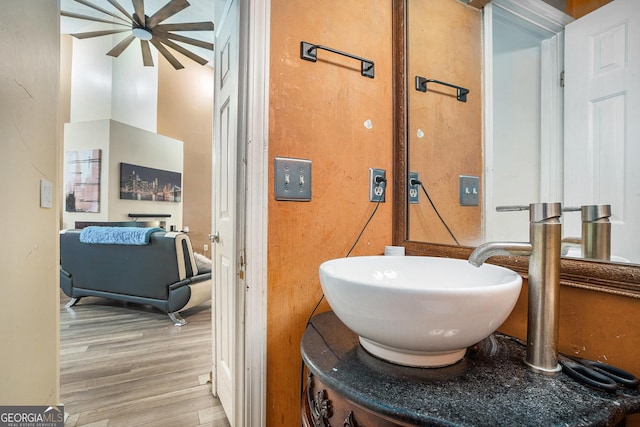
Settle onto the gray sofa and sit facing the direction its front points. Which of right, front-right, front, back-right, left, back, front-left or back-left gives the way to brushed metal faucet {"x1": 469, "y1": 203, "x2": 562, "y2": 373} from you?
back-right

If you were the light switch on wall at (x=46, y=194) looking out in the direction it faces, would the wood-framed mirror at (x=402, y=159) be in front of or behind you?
in front

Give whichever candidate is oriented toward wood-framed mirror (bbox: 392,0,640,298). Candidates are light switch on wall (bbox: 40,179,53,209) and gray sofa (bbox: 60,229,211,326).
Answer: the light switch on wall

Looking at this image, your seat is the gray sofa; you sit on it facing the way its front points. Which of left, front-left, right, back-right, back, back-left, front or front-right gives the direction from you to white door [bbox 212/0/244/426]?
back-right

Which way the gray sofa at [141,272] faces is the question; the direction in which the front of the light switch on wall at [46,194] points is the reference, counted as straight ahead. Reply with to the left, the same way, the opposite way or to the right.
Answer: to the left

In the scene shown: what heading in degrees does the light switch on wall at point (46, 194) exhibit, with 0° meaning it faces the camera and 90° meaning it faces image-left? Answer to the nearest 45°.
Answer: approximately 315°

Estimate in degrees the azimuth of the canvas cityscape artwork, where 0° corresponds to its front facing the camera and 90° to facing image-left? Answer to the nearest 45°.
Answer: approximately 315°

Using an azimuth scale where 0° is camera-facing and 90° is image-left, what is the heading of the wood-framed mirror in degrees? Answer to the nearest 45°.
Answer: approximately 45°
